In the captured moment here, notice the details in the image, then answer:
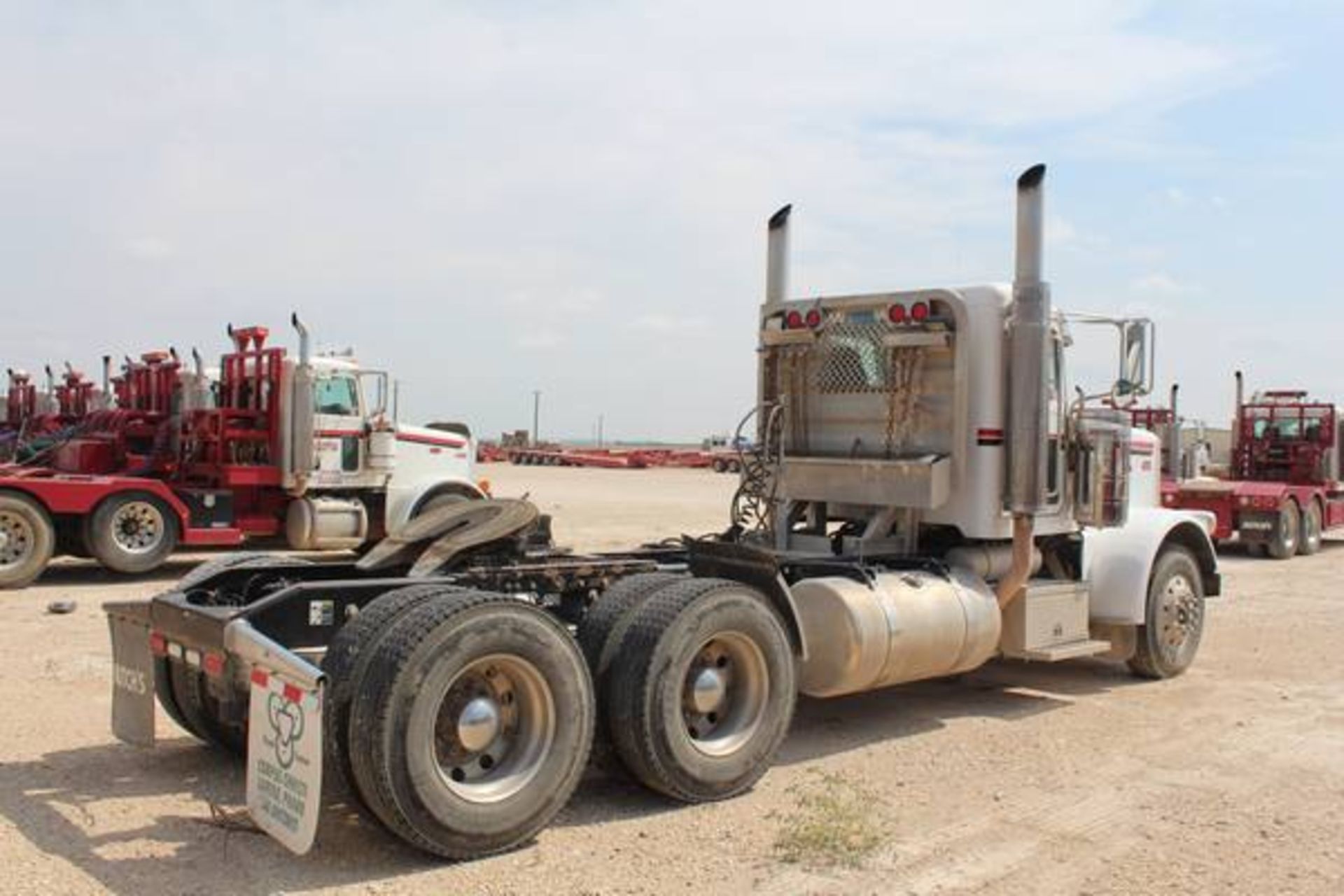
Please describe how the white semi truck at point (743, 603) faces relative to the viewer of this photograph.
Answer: facing away from the viewer and to the right of the viewer

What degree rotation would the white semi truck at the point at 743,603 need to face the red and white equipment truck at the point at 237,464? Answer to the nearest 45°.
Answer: approximately 90° to its left

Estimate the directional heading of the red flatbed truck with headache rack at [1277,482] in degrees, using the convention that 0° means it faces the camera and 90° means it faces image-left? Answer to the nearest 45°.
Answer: approximately 225°

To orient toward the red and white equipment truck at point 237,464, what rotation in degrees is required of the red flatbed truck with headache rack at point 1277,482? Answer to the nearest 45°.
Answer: approximately 180°
